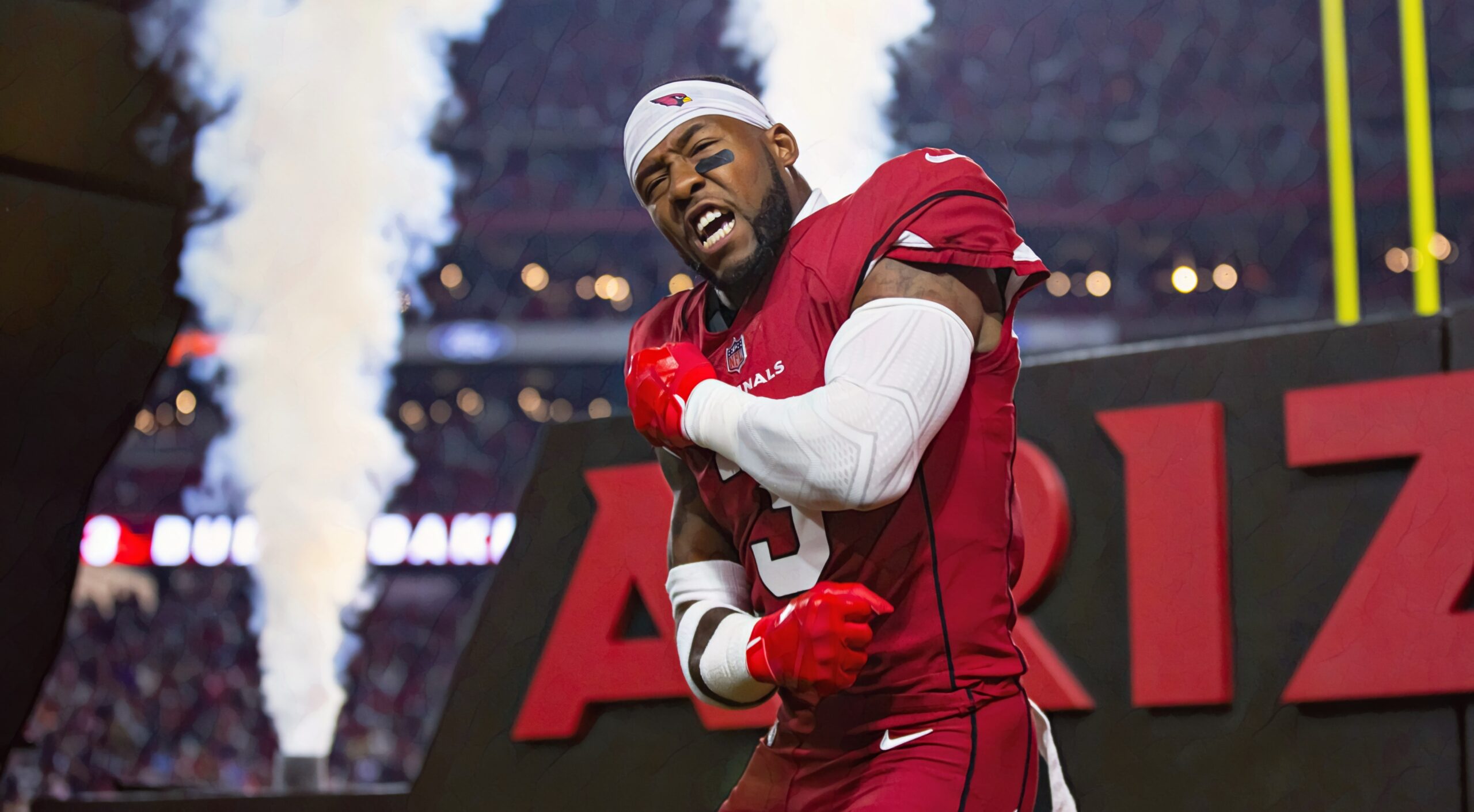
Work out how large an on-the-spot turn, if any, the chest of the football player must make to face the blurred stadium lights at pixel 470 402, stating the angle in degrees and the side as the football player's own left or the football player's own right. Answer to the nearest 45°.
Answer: approximately 135° to the football player's own right

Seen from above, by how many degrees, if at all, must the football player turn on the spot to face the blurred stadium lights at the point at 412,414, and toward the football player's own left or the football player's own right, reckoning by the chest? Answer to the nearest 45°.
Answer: approximately 135° to the football player's own right

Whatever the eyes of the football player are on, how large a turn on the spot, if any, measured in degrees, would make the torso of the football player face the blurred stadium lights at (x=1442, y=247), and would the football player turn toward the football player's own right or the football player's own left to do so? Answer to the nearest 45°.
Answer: approximately 180°

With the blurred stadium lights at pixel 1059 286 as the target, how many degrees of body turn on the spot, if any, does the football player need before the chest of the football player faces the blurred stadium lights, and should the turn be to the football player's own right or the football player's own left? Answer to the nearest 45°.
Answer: approximately 135° to the football player's own right

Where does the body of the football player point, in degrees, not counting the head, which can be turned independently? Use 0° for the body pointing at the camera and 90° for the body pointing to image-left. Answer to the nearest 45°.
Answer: approximately 45°

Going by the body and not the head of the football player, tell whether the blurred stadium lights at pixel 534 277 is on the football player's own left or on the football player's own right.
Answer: on the football player's own right
